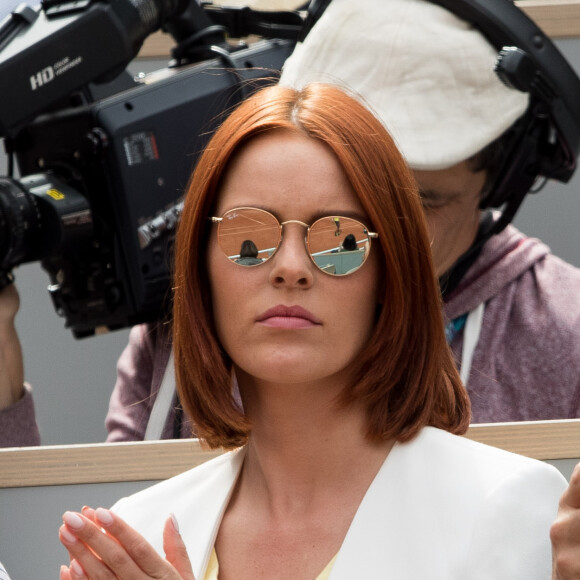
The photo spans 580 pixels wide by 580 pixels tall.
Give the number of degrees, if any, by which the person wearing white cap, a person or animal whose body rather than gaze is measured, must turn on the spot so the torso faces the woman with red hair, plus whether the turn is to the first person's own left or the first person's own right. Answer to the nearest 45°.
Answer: approximately 45° to the first person's own left

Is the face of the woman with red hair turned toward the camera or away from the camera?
toward the camera
